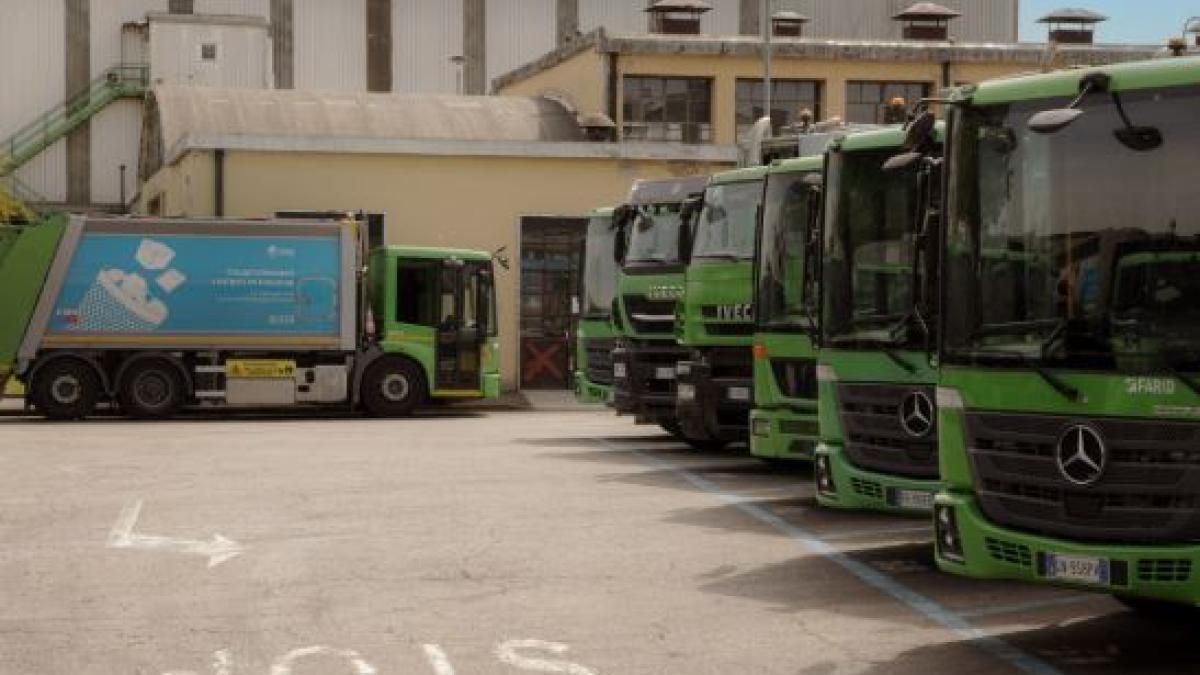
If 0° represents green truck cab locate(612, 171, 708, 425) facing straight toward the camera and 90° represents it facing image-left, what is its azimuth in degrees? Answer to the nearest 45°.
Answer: approximately 45°

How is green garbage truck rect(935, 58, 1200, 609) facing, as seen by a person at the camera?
facing the viewer and to the left of the viewer

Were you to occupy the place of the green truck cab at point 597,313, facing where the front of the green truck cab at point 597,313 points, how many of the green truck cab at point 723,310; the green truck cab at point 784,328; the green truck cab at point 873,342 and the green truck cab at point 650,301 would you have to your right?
0

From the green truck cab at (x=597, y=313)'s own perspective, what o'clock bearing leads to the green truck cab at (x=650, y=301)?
the green truck cab at (x=650, y=301) is roughly at 10 o'clock from the green truck cab at (x=597, y=313).

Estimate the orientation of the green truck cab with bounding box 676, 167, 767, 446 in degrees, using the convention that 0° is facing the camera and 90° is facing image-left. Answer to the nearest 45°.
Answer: approximately 45°

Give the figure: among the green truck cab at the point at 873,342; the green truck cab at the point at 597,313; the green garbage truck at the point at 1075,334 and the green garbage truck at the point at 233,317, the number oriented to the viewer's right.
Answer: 1

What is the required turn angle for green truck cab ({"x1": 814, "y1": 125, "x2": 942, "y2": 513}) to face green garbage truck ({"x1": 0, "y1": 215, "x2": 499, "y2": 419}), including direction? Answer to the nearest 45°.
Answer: approximately 90° to its right

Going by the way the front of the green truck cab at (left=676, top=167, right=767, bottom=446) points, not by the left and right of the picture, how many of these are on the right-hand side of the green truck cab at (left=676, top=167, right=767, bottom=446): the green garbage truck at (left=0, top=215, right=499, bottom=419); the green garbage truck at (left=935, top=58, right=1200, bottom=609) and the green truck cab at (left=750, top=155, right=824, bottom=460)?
1

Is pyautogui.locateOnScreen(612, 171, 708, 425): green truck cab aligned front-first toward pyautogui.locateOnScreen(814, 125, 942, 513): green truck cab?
no

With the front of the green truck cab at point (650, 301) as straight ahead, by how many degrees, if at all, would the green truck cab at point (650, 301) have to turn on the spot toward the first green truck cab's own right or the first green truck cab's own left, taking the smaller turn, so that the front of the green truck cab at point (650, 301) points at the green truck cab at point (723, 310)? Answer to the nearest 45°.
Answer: approximately 45° to the first green truck cab's own left

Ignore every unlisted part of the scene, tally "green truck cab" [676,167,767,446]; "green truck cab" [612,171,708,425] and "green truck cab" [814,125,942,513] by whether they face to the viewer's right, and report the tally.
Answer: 0

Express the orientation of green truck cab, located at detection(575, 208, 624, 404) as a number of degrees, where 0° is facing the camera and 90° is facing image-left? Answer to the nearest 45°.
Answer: approximately 45°

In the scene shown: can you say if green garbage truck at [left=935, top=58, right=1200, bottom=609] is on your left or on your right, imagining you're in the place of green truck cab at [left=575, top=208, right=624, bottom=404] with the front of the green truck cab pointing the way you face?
on your left

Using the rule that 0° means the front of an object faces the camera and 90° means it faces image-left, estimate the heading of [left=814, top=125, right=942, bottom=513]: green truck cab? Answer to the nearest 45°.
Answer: approximately 45°

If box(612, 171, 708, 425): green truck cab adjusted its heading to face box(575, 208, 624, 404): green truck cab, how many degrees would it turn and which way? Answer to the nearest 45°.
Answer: approximately 135° to its right

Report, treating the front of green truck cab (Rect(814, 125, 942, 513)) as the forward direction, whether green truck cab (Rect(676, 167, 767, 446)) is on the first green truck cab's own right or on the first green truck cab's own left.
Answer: on the first green truck cab's own right

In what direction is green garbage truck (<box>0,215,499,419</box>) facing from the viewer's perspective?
to the viewer's right

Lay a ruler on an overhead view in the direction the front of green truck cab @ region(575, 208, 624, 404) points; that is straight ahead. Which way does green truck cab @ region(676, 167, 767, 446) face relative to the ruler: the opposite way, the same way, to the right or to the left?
the same way
